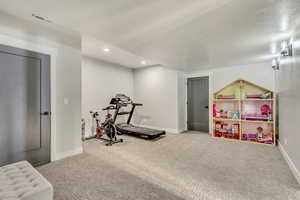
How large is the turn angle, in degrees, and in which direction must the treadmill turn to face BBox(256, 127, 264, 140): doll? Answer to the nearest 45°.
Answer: approximately 135° to its right

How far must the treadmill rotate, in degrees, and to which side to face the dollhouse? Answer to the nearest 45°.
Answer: approximately 135° to its right

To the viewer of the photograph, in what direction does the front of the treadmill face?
facing away from the viewer and to the left of the viewer

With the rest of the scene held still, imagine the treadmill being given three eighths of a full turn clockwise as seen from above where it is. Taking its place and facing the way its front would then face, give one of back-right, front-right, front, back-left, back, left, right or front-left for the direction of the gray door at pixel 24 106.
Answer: back-right

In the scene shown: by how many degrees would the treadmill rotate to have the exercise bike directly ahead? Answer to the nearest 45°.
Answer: approximately 90° to its left

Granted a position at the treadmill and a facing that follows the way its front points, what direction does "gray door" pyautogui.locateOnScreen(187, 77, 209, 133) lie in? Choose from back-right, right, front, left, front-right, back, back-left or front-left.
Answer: back-right
